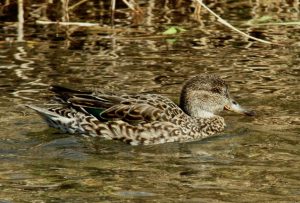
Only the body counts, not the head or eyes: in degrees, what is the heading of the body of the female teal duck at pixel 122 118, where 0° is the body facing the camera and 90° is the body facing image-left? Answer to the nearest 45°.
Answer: approximately 270°
